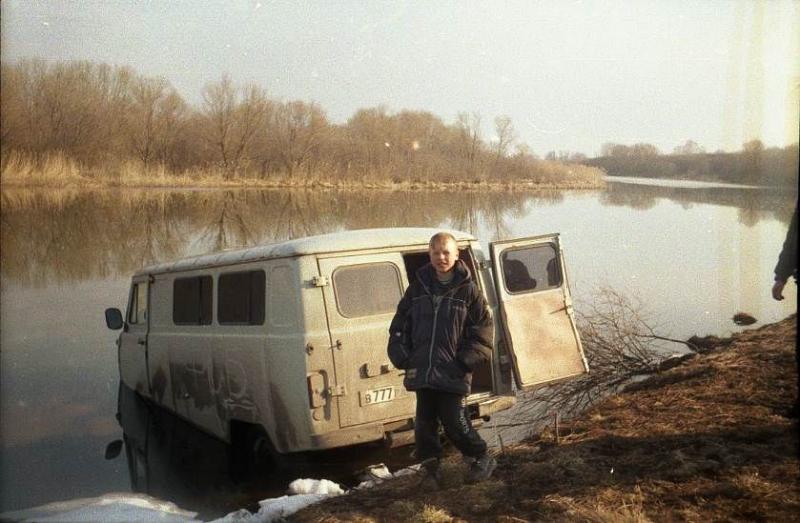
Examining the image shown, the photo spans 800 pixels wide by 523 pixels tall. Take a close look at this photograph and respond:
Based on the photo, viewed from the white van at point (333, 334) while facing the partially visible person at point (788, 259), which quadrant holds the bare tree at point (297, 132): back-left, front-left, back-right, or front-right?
back-left

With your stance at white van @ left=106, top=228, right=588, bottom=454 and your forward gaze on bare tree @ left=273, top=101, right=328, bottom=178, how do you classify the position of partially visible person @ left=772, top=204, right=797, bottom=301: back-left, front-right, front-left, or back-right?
back-right

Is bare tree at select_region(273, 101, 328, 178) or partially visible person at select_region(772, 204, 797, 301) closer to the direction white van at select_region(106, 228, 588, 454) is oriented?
the bare tree

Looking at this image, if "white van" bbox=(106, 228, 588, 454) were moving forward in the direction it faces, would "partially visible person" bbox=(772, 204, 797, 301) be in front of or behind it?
behind

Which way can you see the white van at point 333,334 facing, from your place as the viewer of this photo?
facing away from the viewer and to the left of the viewer

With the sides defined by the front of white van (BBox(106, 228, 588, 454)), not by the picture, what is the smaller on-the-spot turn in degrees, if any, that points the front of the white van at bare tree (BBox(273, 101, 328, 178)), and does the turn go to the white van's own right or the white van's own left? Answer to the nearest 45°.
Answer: approximately 45° to the white van's own right
